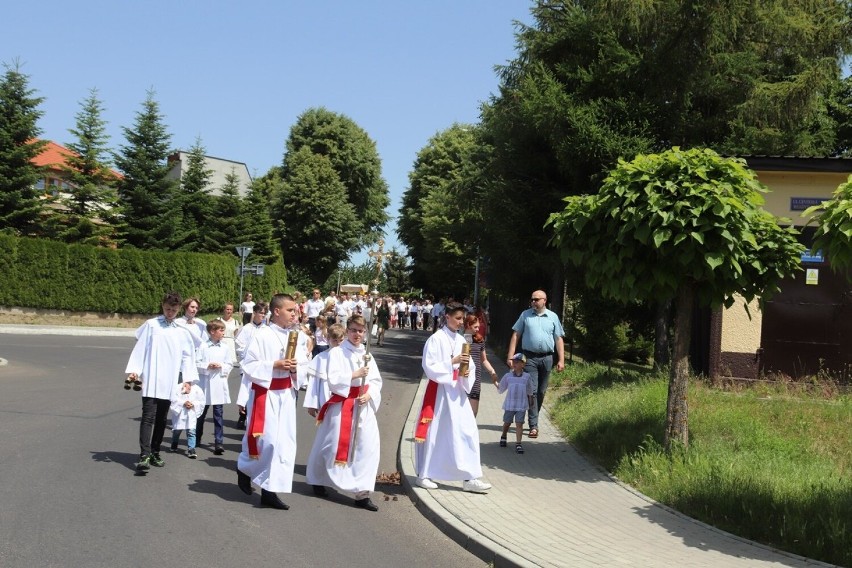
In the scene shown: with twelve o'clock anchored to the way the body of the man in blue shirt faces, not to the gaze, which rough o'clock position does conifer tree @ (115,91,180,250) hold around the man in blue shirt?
The conifer tree is roughly at 5 o'clock from the man in blue shirt.

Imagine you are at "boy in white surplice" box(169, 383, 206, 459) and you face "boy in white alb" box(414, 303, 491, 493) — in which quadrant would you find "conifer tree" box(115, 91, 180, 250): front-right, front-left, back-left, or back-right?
back-left

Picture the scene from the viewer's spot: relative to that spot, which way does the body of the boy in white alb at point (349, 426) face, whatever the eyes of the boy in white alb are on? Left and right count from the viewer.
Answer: facing the viewer and to the right of the viewer

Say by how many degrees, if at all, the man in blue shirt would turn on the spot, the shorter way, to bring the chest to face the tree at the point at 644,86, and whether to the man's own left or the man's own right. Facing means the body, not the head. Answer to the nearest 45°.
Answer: approximately 180°

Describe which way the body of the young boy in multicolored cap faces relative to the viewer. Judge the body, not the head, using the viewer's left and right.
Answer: facing the viewer

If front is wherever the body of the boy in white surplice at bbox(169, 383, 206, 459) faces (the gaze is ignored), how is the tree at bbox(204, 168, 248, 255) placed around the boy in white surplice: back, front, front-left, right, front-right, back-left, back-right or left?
back

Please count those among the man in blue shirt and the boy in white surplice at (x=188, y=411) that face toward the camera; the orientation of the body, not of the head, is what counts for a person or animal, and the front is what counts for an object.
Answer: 2

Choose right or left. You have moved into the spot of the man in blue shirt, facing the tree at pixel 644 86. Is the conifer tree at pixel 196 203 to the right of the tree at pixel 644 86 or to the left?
left

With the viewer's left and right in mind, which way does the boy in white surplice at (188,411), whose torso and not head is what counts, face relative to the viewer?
facing the viewer

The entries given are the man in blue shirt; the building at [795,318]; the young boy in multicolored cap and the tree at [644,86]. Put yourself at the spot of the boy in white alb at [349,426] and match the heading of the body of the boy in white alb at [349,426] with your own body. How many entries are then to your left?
4

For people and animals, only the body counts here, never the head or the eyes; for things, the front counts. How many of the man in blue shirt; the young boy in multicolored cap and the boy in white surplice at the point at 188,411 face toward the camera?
3

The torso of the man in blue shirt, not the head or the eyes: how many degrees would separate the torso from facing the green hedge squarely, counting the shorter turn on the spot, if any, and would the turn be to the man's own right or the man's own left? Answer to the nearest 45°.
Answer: approximately 135° to the man's own right

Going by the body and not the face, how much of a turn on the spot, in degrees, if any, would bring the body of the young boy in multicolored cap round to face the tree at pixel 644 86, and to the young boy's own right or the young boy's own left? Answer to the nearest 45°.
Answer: approximately 180°
